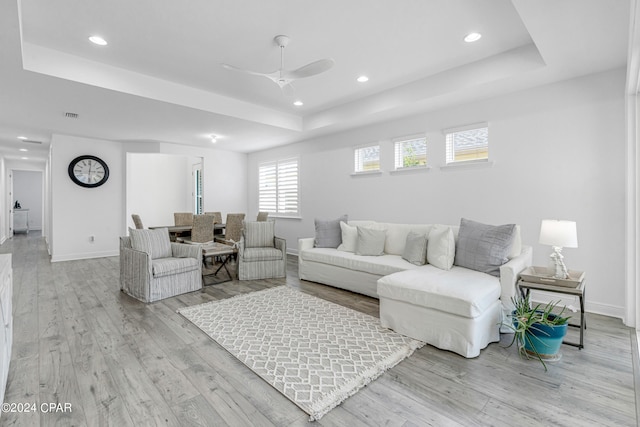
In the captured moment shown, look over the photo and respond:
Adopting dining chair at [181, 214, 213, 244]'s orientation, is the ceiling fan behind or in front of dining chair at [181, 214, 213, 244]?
behind

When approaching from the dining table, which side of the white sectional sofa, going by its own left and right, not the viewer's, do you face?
right

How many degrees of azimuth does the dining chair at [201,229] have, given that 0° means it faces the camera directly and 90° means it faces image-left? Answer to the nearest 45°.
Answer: approximately 135°

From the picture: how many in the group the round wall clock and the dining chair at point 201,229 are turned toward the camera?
1

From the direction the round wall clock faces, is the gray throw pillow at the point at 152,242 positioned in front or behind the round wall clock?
in front

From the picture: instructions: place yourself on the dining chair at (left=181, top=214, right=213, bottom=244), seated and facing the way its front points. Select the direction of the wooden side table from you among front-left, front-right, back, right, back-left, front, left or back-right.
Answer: back

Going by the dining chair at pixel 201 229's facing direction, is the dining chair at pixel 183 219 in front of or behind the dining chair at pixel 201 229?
in front

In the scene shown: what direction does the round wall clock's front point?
toward the camera

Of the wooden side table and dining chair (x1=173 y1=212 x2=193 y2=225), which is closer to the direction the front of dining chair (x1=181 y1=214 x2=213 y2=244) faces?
the dining chair

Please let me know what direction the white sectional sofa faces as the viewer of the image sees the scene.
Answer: facing the viewer and to the left of the viewer

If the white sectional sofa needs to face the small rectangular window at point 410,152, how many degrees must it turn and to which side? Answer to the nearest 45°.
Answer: approximately 135° to its right
